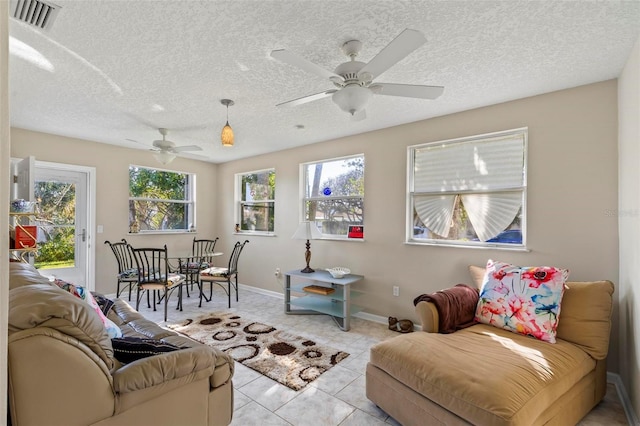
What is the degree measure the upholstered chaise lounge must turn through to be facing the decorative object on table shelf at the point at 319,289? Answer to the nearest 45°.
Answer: approximately 90° to its right

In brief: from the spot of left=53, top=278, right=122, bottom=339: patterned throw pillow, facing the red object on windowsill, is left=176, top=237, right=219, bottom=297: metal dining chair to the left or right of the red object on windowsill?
left

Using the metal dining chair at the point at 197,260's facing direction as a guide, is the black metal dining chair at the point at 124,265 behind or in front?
in front

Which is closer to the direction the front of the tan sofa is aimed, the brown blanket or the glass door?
the brown blanket

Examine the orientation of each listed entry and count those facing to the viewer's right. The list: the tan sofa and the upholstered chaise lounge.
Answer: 1

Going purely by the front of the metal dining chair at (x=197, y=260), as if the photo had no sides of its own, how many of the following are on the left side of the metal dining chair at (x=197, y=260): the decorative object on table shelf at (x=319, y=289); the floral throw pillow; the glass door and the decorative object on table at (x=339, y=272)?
3

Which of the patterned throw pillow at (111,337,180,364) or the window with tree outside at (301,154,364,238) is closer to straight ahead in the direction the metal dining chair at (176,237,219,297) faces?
the patterned throw pillow

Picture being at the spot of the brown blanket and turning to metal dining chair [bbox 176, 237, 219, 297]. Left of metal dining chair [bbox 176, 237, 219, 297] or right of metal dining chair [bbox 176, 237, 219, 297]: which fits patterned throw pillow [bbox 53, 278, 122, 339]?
left

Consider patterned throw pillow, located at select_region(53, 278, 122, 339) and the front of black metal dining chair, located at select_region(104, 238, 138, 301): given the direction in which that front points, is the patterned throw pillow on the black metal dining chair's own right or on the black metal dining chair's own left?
on the black metal dining chair's own right

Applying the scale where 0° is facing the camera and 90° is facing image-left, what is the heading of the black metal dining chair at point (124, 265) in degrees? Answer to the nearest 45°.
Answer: approximately 315°

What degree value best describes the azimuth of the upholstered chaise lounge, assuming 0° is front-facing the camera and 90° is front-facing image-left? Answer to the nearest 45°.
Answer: approximately 45°

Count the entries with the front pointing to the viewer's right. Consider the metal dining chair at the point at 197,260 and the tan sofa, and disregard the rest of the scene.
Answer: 1

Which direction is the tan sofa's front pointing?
to the viewer's right

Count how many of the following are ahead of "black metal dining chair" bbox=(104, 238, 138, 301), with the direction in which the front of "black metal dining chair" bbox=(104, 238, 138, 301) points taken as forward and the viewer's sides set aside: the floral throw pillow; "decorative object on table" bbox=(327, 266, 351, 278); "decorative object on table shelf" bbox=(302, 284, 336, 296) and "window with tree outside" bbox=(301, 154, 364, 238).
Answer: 4

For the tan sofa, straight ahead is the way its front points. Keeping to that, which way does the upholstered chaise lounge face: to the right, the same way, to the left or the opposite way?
the opposite way

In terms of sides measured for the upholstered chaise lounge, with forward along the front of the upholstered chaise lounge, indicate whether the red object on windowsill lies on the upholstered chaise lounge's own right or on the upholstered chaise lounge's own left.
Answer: on the upholstered chaise lounge's own right

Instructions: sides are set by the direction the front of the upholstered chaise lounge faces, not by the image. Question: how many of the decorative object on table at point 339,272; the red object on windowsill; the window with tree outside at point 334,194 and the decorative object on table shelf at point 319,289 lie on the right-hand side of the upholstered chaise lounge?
4
